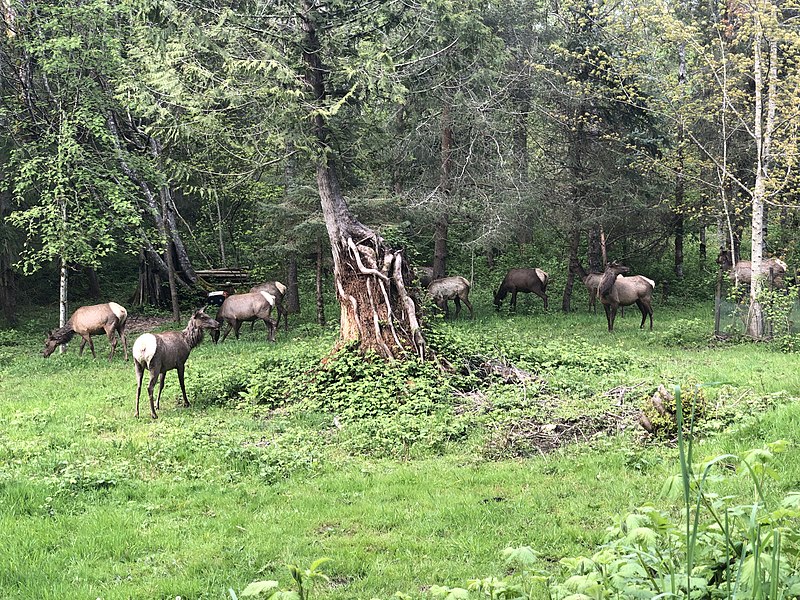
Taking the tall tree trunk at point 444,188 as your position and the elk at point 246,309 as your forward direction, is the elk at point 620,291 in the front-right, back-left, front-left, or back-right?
back-left

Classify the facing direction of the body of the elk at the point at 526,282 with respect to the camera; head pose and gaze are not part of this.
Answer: to the viewer's left

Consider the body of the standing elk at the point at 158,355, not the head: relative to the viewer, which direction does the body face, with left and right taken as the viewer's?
facing away from the viewer and to the right of the viewer

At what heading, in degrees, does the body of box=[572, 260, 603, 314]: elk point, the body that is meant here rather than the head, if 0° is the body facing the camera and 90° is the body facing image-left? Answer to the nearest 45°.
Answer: approximately 90°

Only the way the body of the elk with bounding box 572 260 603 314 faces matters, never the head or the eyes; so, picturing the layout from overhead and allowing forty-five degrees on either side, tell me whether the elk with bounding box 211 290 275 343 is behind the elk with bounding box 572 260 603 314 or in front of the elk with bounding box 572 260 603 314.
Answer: in front

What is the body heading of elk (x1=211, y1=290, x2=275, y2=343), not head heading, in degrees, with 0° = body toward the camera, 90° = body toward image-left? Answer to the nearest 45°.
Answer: approximately 90°

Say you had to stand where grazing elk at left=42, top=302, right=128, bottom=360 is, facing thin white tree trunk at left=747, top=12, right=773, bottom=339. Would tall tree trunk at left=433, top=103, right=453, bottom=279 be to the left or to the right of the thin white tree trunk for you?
left
